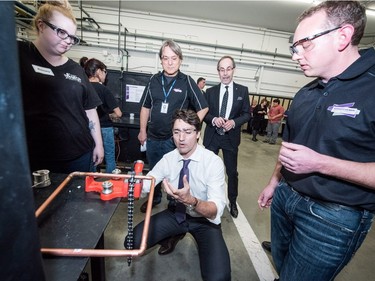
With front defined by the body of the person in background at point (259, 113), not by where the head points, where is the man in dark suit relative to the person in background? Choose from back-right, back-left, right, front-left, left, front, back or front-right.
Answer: front-right

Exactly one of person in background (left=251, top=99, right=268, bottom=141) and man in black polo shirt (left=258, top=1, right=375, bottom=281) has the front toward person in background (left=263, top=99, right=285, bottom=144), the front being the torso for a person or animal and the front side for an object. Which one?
person in background (left=251, top=99, right=268, bottom=141)

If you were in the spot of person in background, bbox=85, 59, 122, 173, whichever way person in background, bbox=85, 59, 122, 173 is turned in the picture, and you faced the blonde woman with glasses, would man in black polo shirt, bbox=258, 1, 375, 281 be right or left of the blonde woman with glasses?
left

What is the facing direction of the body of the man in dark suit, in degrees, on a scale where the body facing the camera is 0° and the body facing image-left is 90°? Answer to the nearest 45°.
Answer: approximately 0°

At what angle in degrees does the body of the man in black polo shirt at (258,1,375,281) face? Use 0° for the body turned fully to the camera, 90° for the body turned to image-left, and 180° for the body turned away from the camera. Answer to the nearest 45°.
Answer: approximately 45°

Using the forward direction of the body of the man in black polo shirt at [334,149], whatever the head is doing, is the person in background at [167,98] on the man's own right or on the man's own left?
on the man's own right

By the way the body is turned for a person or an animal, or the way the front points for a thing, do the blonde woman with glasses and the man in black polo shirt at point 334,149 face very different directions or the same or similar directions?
very different directions

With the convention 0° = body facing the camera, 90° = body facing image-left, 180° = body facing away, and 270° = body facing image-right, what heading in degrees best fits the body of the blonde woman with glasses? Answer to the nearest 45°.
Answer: approximately 315°

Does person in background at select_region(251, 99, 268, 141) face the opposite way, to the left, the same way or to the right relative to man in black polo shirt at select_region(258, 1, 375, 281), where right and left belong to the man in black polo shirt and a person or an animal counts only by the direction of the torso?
to the left

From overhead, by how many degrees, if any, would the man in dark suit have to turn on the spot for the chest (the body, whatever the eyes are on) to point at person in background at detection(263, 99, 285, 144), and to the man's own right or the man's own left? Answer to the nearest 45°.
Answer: approximately 180°

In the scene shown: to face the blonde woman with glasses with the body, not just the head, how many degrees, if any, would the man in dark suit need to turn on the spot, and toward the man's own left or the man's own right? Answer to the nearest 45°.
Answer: approximately 45° to the man's own right

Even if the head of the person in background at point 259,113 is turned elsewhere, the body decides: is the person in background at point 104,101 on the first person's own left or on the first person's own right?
on the first person's own right

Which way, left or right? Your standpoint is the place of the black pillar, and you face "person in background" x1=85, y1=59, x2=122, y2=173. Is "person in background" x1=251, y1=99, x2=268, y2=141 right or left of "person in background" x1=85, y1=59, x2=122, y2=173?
right

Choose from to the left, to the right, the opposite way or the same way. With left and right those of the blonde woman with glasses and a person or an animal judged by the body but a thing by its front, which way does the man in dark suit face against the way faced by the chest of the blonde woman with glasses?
to the right

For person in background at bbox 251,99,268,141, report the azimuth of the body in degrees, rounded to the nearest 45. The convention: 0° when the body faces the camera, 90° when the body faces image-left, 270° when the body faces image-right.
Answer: approximately 315°
